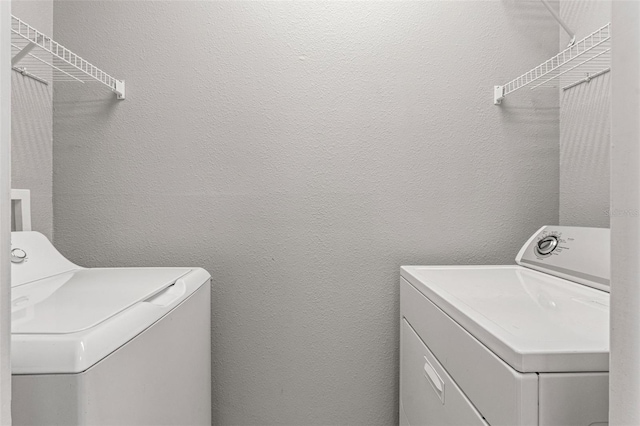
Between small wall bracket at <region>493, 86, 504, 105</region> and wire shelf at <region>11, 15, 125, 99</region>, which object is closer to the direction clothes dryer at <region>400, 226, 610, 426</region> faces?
the wire shelf

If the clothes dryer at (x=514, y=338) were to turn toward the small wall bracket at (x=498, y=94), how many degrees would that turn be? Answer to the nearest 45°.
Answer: approximately 135° to its right

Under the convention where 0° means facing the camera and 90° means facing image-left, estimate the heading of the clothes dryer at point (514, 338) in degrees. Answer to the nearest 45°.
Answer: approximately 45°

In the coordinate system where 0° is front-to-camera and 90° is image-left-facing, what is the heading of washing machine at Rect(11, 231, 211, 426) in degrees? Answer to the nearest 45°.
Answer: approximately 315°

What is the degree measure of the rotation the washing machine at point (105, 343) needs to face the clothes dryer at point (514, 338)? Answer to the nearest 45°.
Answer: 0° — it already faces it

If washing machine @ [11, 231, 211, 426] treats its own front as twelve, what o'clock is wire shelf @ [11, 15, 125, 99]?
The wire shelf is roughly at 7 o'clock from the washing machine.

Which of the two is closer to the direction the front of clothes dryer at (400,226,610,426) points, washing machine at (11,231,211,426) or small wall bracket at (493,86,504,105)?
the washing machine
